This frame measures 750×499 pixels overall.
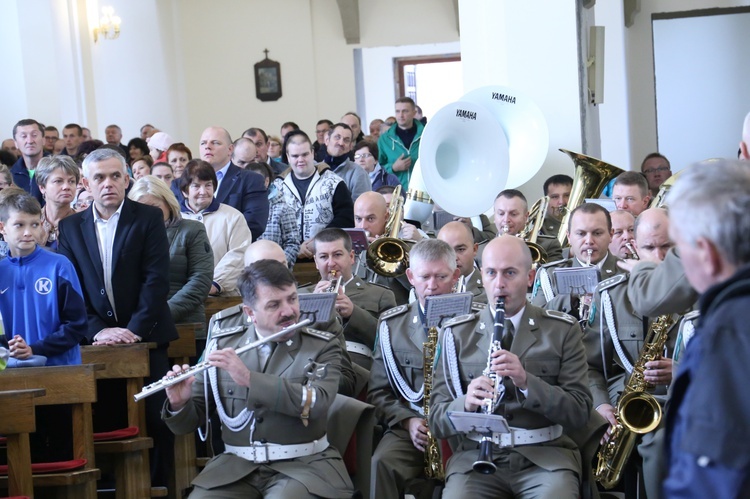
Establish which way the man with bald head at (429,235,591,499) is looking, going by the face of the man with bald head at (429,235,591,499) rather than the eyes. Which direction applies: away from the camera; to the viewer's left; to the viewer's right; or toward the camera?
toward the camera

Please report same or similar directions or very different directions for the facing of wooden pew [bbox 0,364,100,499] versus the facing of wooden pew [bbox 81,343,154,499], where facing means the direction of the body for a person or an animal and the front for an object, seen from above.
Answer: same or similar directions

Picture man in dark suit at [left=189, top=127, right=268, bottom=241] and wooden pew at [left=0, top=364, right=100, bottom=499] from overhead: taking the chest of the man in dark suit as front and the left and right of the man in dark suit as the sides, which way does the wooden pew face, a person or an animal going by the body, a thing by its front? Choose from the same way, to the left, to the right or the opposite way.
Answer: the same way

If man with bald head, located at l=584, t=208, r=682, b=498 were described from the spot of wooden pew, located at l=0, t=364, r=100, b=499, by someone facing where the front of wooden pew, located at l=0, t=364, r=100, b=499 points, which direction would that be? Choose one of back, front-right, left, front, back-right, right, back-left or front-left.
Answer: back-left

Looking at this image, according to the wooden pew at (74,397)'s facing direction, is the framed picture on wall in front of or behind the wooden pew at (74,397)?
behind

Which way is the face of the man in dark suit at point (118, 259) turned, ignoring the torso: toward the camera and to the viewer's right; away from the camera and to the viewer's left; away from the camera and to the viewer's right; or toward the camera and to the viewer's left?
toward the camera and to the viewer's right

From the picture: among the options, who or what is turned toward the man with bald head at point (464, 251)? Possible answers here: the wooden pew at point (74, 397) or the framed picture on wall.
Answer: the framed picture on wall

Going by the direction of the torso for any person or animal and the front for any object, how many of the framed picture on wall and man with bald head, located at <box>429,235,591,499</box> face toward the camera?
2

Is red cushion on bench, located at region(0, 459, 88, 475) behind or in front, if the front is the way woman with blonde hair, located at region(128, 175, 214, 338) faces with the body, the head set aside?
in front

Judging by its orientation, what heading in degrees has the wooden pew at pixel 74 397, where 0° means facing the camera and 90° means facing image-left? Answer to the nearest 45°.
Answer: approximately 45°

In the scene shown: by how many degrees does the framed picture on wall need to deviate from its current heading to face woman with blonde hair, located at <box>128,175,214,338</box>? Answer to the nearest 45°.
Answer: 0° — it already faces them

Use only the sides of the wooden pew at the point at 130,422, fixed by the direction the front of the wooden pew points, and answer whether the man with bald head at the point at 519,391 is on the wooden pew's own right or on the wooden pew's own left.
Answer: on the wooden pew's own left

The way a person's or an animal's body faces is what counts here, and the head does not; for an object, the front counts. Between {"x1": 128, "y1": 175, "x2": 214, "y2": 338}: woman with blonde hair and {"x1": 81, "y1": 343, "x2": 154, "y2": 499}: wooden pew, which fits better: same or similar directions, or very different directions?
same or similar directions

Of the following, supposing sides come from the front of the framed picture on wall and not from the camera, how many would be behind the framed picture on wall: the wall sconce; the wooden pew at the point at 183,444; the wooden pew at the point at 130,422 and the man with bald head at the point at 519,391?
0

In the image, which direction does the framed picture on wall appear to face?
toward the camera
